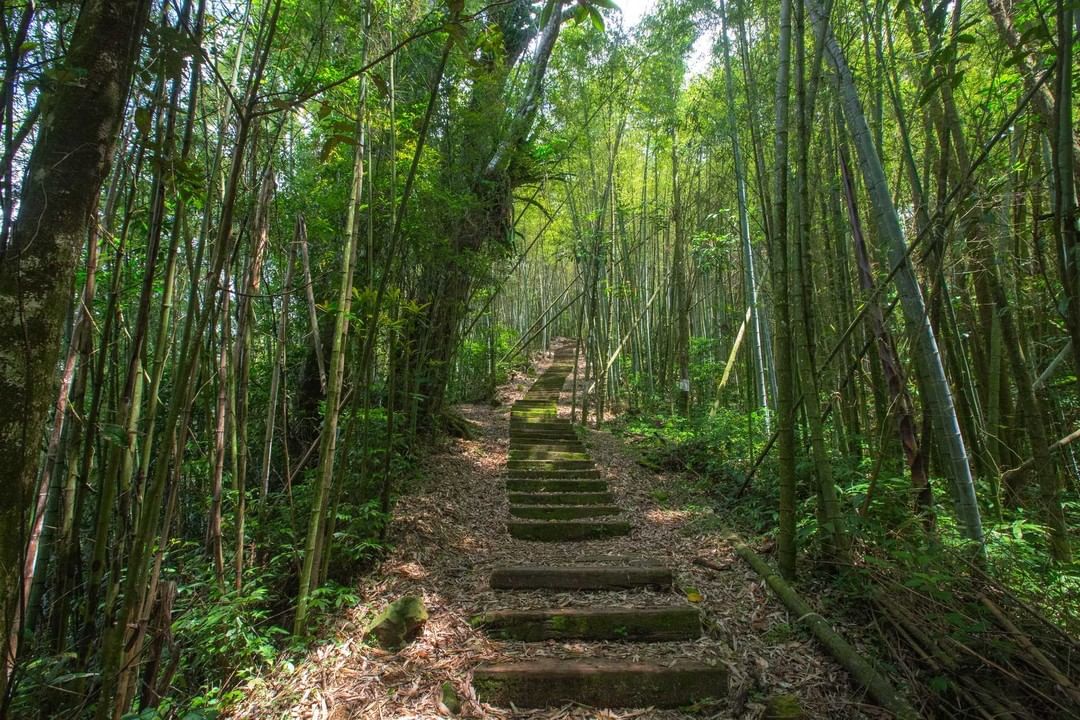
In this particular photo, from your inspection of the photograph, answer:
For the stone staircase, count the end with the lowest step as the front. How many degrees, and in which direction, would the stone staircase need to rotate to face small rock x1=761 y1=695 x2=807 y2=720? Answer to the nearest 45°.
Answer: approximately 45° to its left

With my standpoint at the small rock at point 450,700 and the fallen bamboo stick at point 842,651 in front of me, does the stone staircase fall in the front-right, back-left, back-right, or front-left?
front-left

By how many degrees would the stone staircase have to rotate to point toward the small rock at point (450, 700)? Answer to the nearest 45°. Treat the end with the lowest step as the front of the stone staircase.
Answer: approximately 45° to its right

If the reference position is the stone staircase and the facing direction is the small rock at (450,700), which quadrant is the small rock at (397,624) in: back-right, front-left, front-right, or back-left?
front-right

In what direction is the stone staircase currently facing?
toward the camera

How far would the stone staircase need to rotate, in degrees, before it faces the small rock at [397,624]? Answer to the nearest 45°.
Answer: approximately 90° to its right

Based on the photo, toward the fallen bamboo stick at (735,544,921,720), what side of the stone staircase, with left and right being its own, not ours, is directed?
left

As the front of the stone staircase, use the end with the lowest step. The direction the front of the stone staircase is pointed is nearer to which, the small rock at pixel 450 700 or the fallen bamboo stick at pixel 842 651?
the small rock
